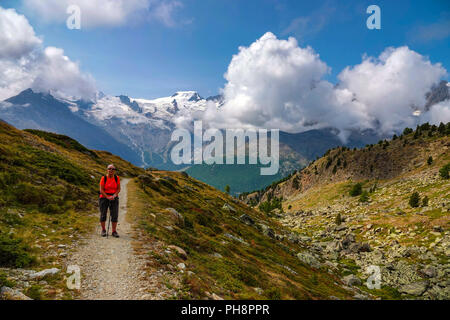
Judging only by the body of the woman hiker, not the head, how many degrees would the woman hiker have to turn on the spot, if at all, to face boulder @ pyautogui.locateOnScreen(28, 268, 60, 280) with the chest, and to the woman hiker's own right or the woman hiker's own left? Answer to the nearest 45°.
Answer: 0° — they already face it

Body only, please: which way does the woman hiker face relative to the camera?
toward the camera

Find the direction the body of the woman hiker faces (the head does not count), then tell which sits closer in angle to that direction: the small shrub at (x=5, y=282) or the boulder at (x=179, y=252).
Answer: the small shrub

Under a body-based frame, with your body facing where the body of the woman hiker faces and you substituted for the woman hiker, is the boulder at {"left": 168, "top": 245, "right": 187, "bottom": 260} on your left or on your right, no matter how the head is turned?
on your left

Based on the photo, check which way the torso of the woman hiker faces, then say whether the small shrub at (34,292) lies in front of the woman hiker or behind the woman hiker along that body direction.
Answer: in front

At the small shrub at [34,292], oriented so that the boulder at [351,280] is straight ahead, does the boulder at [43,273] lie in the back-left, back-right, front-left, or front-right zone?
front-left

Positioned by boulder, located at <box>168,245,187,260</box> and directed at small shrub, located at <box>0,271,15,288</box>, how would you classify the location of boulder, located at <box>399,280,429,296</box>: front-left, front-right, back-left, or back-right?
back-left
